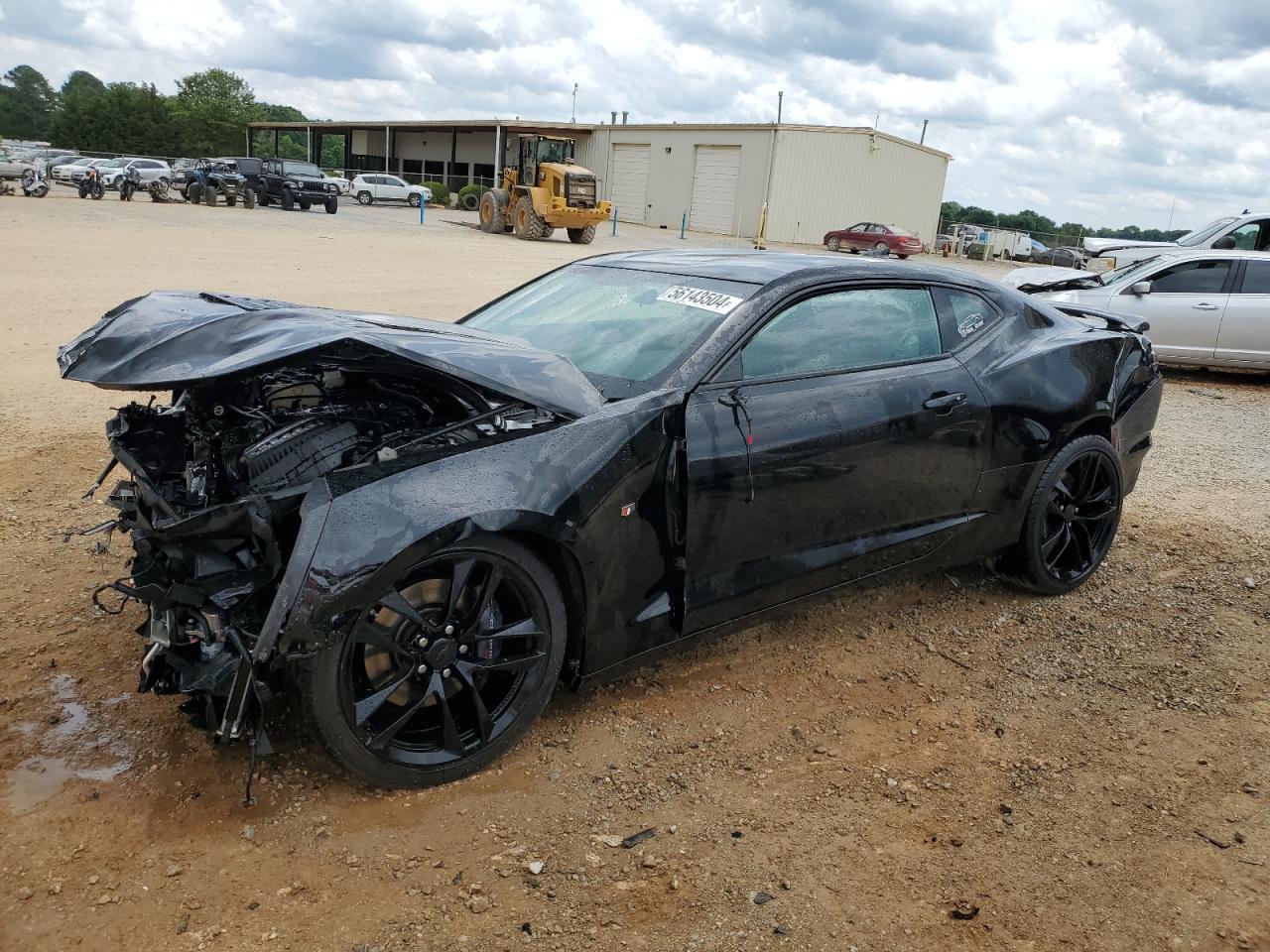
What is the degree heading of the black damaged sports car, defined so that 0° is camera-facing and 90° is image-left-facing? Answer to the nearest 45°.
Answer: approximately 45°

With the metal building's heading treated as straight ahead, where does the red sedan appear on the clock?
The red sedan is roughly at 10 o'clock from the metal building.

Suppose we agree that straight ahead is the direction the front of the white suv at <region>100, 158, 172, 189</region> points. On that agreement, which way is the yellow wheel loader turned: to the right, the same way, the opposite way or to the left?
to the right

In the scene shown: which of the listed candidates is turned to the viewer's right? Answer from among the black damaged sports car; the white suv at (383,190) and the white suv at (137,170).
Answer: the white suv at (383,190)

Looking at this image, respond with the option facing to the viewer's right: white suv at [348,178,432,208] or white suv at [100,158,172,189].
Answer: white suv at [348,178,432,208]

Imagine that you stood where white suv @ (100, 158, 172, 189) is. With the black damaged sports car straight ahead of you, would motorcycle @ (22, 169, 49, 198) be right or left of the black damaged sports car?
right

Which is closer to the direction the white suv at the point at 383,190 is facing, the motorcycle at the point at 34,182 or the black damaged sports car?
the black damaged sports car

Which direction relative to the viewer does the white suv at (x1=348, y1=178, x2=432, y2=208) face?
to the viewer's right
